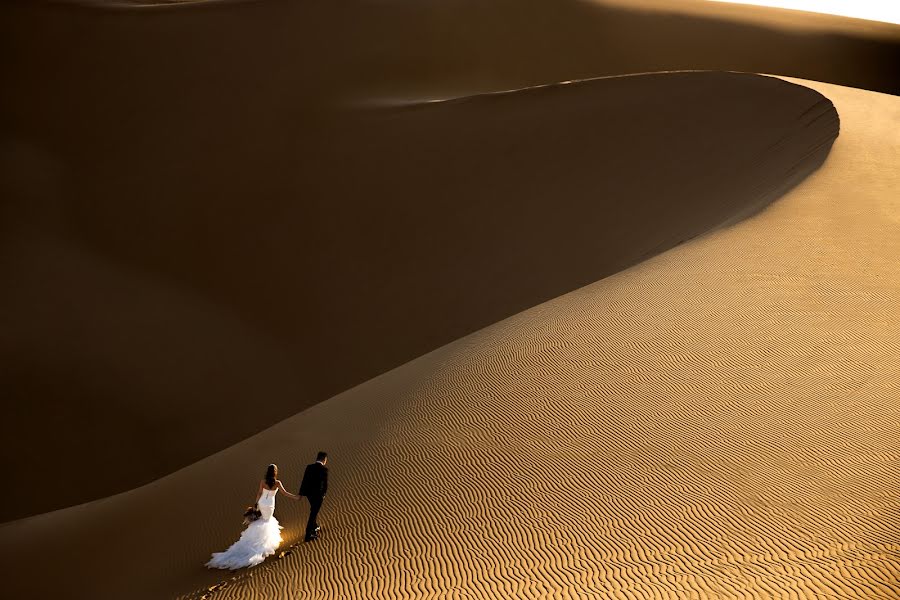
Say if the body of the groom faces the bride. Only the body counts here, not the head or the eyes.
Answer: no

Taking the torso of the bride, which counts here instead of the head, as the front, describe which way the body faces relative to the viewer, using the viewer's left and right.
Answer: facing away from the viewer and to the right of the viewer

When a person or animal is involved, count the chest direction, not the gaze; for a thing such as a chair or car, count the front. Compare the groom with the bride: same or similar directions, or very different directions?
same or similar directions

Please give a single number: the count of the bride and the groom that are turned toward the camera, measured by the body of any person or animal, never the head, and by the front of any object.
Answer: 0

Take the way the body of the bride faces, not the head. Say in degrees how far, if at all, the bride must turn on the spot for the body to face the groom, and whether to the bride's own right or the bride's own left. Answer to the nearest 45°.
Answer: approximately 45° to the bride's own right

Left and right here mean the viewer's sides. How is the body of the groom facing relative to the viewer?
facing away from the viewer and to the right of the viewer
